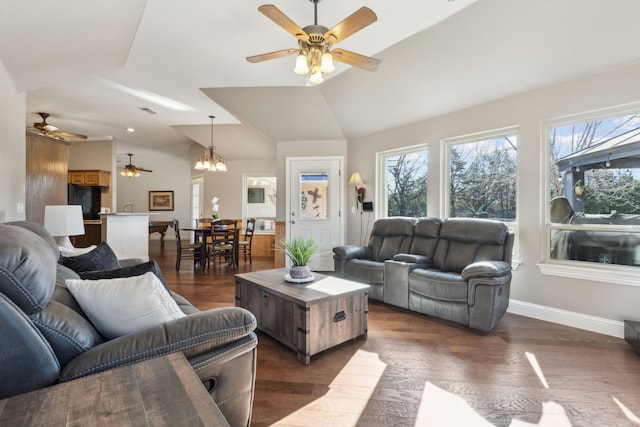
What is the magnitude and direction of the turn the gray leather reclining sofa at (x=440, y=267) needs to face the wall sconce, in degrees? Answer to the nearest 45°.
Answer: approximately 90° to its right

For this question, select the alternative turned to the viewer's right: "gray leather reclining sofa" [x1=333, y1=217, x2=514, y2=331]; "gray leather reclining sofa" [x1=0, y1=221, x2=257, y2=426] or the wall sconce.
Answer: "gray leather reclining sofa" [x1=0, y1=221, x2=257, y2=426]

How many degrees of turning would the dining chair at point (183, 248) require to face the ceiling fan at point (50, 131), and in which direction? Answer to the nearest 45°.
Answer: approximately 180°

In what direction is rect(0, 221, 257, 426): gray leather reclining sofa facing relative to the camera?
to the viewer's right

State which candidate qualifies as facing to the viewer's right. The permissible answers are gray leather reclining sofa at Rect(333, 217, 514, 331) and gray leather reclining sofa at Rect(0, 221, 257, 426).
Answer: gray leather reclining sofa at Rect(0, 221, 257, 426)

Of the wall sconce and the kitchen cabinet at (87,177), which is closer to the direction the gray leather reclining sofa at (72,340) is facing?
the wall sconce

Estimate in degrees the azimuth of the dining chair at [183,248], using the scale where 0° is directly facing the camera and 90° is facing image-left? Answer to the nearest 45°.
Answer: approximately 270°

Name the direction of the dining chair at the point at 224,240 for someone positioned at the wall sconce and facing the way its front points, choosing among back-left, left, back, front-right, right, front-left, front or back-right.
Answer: front-right

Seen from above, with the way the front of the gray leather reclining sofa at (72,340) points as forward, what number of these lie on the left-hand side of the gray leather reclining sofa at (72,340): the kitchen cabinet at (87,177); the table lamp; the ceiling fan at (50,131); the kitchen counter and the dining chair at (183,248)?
5

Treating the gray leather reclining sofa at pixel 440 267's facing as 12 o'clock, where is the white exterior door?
The white exterior door is roughly at 3 o'clock from the gray leather reclining sofa.

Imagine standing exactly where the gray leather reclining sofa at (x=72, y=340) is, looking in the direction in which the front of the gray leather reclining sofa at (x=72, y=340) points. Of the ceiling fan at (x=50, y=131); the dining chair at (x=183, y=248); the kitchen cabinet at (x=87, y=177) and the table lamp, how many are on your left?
4

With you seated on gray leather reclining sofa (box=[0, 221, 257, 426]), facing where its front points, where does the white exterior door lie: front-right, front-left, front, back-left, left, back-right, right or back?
front-left

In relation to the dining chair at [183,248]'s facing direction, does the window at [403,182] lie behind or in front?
in front

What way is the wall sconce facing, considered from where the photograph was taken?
facing the viewer and to the left of the viewer

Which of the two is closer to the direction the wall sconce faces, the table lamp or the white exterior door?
the table lamp

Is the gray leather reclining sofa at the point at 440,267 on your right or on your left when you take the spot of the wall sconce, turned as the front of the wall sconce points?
on your left

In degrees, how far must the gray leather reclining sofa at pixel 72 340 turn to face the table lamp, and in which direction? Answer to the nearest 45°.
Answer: approximately 90° to its left
